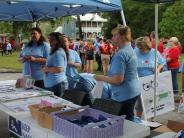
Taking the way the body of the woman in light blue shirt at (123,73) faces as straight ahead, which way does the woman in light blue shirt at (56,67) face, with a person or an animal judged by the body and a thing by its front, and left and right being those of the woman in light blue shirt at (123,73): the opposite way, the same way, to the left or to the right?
the same way

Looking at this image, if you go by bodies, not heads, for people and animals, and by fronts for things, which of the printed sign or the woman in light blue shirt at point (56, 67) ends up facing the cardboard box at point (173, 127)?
the printed sign

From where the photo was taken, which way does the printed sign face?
toward the camera

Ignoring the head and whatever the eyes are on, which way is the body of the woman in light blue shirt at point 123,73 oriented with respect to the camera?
to the viewer's left

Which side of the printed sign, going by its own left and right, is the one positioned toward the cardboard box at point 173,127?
front

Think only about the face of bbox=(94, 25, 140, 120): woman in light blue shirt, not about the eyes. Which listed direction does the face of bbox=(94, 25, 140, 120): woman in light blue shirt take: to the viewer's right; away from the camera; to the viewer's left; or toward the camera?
to the viewer's left

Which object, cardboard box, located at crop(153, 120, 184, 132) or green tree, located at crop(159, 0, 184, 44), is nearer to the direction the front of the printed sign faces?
the cardboard box

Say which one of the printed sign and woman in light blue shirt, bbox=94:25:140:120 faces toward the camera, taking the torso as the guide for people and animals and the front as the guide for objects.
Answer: the printed sign

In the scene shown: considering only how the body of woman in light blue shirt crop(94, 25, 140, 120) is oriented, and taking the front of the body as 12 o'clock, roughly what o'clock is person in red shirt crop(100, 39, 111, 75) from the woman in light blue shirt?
The person in red shirt is roughly at 3 o'clock from the woman in light blue shirt.

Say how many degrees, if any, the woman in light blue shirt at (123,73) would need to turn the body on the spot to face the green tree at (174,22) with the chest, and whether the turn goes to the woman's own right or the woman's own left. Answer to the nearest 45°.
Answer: approximately 90° to the woman's own right

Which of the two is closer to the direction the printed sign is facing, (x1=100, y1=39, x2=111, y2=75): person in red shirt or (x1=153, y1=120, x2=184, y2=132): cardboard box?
the cardboard box
